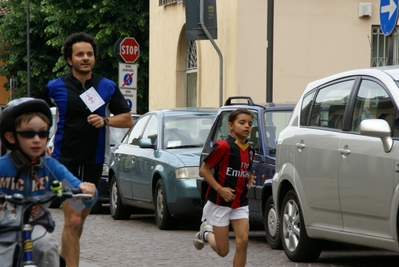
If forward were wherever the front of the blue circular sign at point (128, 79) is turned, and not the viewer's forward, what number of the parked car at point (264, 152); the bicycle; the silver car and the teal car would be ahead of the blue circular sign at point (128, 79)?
4

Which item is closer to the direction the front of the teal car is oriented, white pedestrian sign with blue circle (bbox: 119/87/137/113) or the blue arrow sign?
the blue arrow sign

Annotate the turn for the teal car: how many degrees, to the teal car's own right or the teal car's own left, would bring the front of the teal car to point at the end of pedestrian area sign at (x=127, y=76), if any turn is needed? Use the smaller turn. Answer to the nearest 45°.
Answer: approximately 135° to the teal car's own left

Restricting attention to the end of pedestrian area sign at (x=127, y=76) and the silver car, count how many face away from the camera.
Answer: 0

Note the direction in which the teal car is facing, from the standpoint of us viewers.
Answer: facing the viewer and to the right of the viewer

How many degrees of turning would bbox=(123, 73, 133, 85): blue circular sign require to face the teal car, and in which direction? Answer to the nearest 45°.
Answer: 0° — it already faces it

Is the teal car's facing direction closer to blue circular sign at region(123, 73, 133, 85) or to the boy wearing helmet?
the boy wearing helmet

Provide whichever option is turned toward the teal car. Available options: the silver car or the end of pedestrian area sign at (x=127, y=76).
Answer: the end of pedestrian area sign

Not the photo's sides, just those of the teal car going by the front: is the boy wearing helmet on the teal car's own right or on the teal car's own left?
on the teal car's own right

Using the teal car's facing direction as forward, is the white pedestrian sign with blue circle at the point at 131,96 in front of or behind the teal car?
behind

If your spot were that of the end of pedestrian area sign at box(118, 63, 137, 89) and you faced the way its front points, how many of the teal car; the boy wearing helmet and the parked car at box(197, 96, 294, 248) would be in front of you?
3

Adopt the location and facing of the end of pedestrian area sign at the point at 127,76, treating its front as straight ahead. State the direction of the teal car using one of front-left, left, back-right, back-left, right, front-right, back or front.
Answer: front

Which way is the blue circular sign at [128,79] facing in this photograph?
toward the camera
